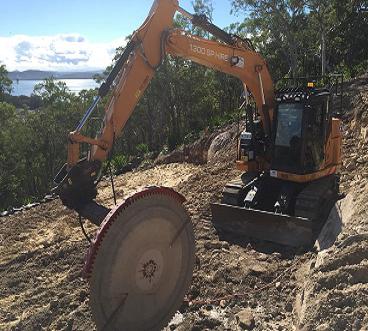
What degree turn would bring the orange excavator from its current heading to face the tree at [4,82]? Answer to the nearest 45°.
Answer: approximately 90° to its right

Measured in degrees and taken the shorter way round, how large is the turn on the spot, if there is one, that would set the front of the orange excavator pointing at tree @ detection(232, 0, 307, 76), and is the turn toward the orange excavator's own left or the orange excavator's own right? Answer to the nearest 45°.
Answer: approximately 135° to the orange excavator's own right

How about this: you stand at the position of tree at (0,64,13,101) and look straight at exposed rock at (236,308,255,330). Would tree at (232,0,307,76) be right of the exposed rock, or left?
left

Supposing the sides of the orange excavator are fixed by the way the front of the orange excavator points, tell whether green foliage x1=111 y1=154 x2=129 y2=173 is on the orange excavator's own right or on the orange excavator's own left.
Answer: on the orange excavator's own right

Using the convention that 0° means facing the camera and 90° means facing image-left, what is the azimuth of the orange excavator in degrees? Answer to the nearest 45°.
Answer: approximately 45°
